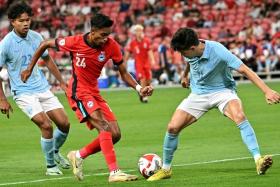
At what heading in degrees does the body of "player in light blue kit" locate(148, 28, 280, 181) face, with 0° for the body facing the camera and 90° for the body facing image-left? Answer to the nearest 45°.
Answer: approximately 45°

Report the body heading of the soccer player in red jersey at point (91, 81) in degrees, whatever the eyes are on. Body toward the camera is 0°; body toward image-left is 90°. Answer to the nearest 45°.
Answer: approximately 315°

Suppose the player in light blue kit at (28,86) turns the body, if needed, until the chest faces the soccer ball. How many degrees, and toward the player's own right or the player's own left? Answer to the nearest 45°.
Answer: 0° — they already face it

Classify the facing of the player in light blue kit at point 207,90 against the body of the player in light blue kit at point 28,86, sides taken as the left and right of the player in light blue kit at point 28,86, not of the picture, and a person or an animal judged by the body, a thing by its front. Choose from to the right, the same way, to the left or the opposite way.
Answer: to the right

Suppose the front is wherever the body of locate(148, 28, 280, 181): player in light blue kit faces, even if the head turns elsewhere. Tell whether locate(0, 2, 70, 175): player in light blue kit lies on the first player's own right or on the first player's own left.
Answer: on the first player's own right

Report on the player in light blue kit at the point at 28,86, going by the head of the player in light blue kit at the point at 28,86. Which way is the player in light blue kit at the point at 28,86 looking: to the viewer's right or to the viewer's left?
to the viewer's right

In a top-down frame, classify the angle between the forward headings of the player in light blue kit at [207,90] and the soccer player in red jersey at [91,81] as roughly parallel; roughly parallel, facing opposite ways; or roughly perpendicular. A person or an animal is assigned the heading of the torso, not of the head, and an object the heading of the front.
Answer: roughly perpendicular

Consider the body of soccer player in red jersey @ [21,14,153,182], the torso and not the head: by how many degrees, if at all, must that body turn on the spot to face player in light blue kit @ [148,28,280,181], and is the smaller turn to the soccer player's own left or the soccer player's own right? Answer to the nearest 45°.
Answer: approximately 45° to the soccer player's own left
